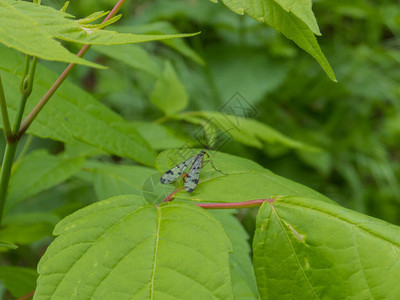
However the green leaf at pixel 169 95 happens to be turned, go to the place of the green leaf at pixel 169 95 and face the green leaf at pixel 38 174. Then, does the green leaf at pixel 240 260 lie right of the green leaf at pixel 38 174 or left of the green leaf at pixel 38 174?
left

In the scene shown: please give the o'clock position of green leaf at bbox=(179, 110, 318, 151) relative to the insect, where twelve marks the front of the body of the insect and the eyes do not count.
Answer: The green leaf is roughly at 11 o'clock from the insect.

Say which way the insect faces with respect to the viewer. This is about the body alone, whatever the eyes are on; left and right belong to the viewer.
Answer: facing away from the viewer and to the right of the viewer
